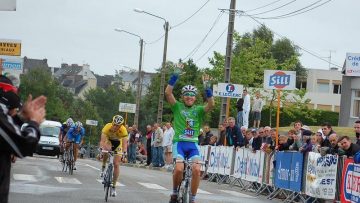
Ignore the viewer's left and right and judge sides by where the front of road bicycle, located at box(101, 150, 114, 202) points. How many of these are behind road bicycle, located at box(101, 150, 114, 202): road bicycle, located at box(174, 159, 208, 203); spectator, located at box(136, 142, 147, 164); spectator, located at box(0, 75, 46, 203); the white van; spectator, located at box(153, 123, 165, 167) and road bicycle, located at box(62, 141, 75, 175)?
4

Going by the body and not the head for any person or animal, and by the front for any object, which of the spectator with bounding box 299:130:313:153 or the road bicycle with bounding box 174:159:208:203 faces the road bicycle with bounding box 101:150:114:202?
the spectator

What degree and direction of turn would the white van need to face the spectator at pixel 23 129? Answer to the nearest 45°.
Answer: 0° — it already faces them

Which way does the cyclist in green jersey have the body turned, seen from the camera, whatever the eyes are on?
toward the camera

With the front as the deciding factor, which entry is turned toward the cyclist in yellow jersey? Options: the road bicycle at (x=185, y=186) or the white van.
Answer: the white van

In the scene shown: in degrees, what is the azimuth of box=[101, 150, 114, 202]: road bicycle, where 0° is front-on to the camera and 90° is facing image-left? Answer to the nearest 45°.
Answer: approximately 0°

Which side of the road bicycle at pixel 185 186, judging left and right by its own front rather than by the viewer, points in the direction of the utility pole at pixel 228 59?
back

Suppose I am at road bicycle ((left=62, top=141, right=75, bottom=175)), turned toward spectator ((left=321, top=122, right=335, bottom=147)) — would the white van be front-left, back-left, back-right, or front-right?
back-left

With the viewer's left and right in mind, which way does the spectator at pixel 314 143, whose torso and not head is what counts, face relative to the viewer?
facing the viewer and to the left of the viewer

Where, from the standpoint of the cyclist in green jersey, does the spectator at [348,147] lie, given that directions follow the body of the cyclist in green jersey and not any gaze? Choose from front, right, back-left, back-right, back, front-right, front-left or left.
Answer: back-left

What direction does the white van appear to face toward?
toward the camera

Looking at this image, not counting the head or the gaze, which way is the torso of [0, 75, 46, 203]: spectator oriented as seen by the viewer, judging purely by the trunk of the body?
to the viewer's right

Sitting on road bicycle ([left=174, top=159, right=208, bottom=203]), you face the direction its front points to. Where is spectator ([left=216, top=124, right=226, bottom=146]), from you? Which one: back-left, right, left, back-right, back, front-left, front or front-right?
back
